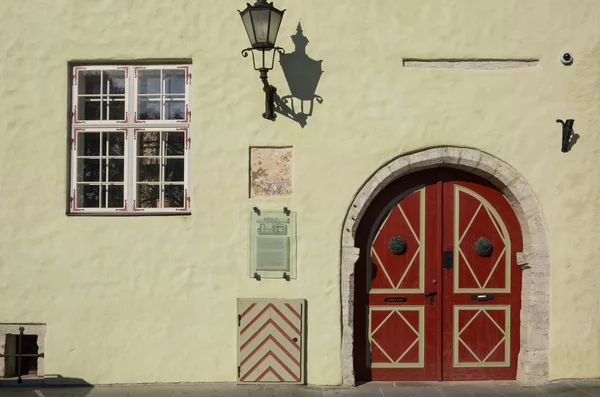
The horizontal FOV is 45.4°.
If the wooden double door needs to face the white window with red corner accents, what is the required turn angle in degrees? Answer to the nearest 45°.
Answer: approximately 90° to its right

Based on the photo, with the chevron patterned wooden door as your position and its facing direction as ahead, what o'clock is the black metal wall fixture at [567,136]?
The black metal wall fixture is roughly at 9 o'clock from the chevron patterned wooden door.

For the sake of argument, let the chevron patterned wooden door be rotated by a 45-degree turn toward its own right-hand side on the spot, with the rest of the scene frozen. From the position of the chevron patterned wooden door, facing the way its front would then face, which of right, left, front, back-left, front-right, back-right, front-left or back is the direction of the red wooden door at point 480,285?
back-left

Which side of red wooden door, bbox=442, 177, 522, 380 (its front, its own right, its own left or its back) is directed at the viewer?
front

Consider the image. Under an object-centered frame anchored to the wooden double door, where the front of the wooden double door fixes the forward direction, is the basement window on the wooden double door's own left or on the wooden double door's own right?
on the wooden double door's own right

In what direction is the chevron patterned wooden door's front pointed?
toward the camera

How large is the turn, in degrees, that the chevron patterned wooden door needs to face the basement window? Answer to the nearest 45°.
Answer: approximately 90° to its right

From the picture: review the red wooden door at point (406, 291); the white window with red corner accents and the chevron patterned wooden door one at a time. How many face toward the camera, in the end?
3

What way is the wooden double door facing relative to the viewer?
toward the camera
